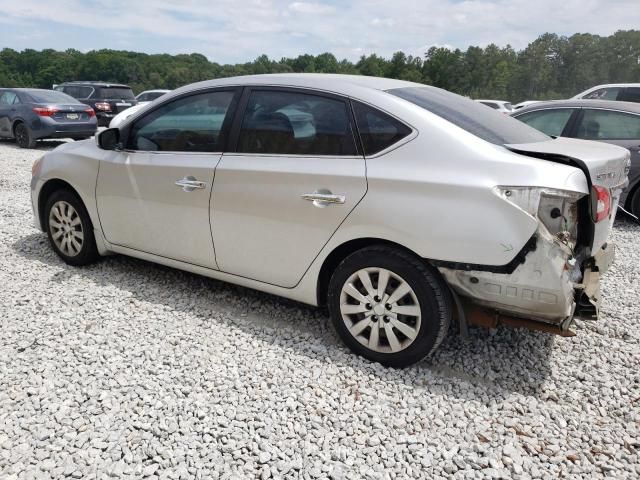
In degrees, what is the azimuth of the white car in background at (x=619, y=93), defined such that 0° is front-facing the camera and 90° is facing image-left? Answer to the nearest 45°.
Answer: approximately 90°

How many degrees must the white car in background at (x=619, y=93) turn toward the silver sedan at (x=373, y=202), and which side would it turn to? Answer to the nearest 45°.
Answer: approximately 90° to its left

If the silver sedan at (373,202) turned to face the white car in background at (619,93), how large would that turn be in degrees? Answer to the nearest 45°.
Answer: approximately 90° to its right

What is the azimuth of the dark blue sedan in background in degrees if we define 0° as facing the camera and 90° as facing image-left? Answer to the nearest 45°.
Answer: approximately 135°

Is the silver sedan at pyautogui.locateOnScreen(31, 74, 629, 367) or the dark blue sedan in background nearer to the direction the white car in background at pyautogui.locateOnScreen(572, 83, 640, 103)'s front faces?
the dark blue sedan in background

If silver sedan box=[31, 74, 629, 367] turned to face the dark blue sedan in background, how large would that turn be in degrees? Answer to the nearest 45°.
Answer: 0° — it already faces it

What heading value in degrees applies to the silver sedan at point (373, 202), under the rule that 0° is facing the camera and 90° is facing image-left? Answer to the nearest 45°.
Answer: approximately 135°
